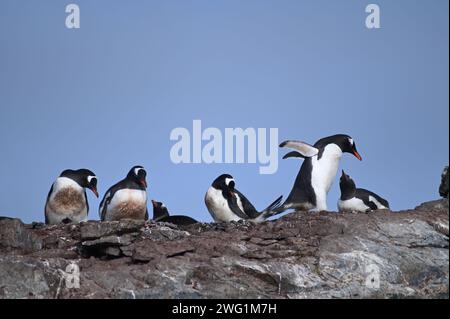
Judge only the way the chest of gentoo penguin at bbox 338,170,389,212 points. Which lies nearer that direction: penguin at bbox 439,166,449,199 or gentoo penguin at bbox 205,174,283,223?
the gentoo penguin

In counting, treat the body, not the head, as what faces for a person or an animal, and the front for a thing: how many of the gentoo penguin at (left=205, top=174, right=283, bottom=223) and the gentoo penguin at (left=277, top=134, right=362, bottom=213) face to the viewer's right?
1

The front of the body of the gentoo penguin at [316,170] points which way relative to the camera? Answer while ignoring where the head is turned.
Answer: to the viewer's right

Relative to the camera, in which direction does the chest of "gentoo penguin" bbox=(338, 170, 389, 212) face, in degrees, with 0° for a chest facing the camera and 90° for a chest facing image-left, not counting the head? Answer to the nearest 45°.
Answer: approximately 90°

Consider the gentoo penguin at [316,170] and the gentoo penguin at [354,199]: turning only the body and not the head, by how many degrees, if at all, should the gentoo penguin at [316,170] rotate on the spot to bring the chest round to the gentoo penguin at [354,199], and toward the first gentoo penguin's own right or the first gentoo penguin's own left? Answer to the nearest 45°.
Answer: approximately 45° to the first gentoo penguin's own left

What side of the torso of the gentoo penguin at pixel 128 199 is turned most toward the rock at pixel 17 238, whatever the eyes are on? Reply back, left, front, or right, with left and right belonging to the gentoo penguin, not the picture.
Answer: right

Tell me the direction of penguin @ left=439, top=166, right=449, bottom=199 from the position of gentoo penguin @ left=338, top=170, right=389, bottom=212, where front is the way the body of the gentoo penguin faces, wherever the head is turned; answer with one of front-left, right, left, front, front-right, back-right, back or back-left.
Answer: back-left

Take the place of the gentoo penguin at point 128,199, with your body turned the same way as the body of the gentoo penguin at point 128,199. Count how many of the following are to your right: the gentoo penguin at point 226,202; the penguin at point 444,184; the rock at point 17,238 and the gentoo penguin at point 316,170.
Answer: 1

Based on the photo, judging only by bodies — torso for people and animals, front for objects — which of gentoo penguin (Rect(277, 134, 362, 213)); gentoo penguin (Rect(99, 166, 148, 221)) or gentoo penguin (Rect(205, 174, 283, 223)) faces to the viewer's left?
gentoo penguin (Rect(205, 174, 283, 223))

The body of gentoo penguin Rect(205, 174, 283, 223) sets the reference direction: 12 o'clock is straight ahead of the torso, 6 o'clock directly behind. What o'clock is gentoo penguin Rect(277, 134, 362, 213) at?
gentoo penguin Rect(277, 134, 362, 213) is roughly at 6 o'clock from gentoo penguin Rect(205, 174, 283, 223).

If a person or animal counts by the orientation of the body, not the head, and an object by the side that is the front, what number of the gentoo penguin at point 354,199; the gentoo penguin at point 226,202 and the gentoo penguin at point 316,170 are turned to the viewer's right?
1

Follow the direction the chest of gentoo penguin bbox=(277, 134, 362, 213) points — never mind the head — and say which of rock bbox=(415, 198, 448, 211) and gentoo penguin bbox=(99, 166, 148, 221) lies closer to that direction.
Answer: the rock

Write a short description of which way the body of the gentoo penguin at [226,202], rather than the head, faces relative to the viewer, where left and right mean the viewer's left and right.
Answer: facing to the left of the viewer

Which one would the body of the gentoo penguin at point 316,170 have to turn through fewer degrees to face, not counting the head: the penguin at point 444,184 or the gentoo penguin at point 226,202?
the penguin at point 444,184

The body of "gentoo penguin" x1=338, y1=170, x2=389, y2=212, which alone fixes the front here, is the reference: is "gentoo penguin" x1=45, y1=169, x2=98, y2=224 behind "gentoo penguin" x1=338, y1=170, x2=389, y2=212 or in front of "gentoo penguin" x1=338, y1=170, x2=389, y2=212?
in front

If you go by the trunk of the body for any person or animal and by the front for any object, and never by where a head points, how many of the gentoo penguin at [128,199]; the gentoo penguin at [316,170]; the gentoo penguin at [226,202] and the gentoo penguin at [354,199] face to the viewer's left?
2

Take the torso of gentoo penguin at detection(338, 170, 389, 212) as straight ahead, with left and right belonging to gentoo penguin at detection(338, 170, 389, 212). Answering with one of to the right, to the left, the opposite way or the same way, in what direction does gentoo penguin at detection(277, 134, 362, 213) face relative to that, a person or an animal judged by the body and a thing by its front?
the opposite way

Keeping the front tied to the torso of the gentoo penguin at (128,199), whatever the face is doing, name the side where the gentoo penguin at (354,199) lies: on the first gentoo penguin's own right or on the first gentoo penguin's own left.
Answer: on the first gentoo penguin's own left
